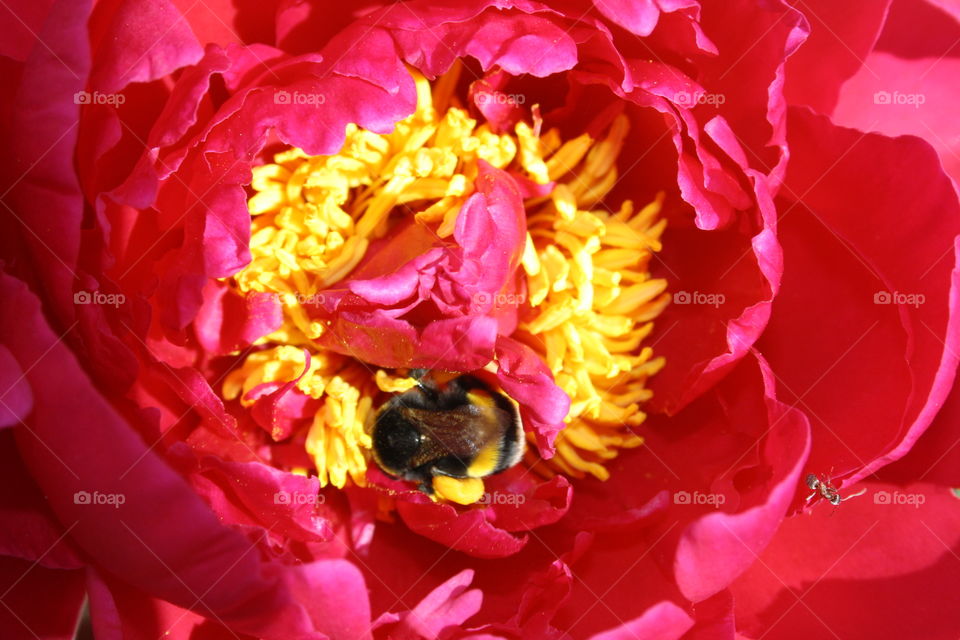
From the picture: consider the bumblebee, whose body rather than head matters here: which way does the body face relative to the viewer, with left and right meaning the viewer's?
facing to the left of the viewer

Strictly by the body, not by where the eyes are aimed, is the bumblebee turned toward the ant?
no
